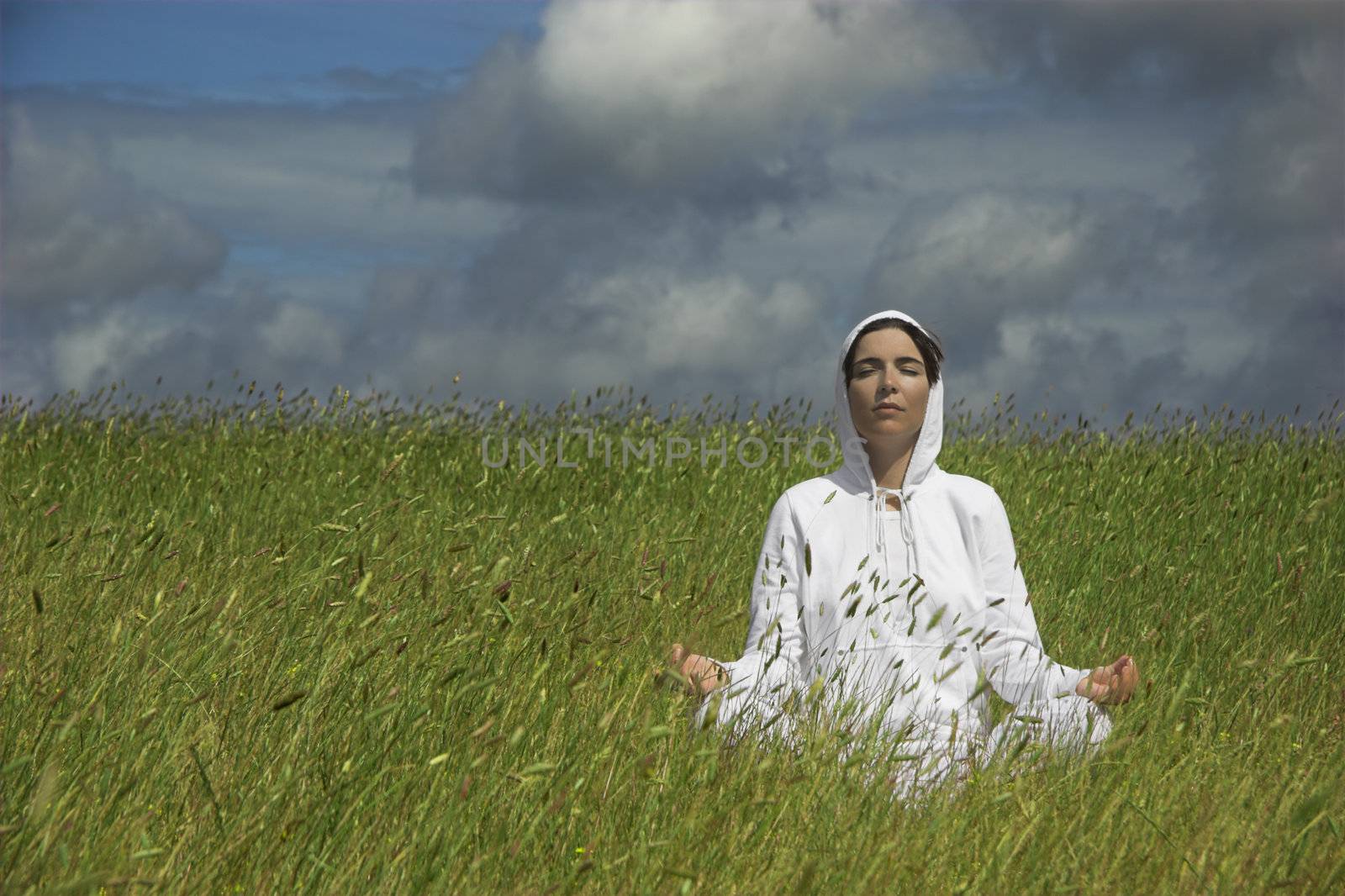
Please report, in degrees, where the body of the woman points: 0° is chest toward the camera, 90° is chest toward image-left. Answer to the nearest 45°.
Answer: approximately 0°
